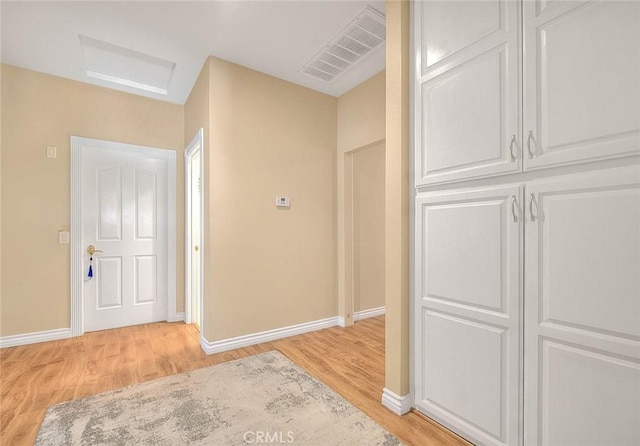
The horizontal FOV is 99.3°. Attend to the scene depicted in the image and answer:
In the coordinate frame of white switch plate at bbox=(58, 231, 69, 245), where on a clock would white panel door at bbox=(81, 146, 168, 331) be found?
The white panel door is roughly at 9 o'clock from the white switch plate.

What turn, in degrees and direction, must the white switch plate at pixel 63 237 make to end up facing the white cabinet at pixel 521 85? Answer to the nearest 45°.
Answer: approximately 45° to its left

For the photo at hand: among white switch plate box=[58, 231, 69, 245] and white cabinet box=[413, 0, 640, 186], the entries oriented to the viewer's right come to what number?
0

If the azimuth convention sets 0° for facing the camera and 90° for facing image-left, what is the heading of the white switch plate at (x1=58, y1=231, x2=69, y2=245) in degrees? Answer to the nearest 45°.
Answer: approximately 0°

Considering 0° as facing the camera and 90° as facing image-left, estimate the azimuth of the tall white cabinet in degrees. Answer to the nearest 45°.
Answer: approximately 45°

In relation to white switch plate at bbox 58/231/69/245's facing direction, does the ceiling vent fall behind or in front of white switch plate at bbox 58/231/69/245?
in front

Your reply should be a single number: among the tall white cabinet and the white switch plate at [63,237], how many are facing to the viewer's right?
0
